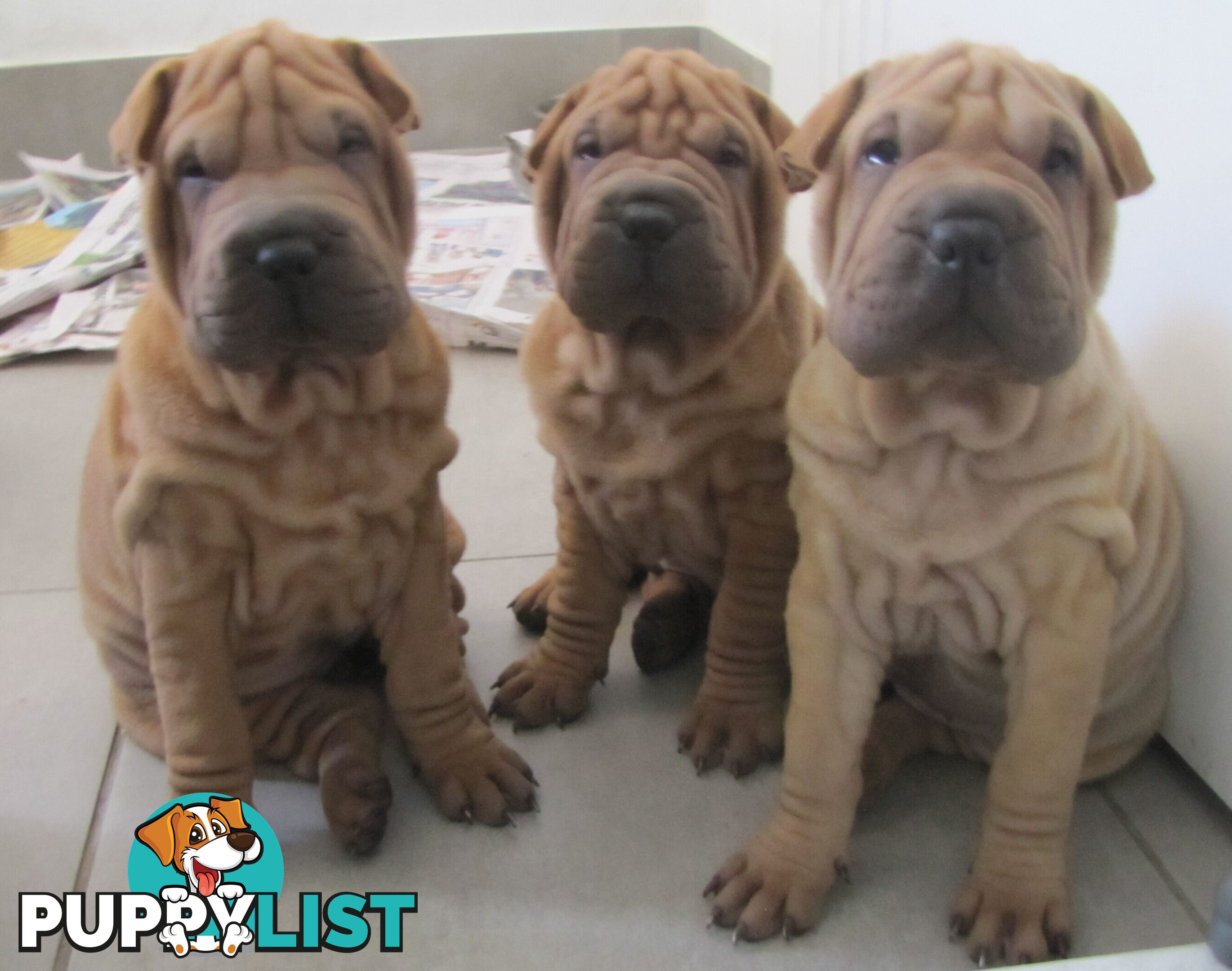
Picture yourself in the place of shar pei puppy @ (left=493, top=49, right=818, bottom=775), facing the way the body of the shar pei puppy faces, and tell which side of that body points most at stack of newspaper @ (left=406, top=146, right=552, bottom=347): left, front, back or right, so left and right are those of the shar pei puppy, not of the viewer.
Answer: back

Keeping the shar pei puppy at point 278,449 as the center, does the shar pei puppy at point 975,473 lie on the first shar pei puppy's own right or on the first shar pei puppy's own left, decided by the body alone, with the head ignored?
on the first shar pei puppy's own left

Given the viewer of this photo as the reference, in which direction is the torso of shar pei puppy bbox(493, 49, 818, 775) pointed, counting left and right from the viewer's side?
facing the viewer

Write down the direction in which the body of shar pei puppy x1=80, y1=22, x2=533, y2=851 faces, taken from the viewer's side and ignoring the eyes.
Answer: toward the camera

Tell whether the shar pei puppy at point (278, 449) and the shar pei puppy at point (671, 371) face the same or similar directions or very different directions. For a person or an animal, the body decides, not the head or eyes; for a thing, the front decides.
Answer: same or similar directions

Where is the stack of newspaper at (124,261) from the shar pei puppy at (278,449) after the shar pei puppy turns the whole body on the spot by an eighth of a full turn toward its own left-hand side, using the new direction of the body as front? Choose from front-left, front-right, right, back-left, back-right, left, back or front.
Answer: back-left

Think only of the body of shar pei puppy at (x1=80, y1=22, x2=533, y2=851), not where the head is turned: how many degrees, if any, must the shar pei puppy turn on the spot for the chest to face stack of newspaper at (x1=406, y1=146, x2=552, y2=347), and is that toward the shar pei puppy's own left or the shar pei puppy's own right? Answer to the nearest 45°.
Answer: approximately 180°

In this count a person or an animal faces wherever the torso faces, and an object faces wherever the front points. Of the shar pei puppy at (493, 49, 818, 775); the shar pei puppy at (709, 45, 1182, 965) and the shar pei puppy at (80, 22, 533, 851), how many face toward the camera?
3

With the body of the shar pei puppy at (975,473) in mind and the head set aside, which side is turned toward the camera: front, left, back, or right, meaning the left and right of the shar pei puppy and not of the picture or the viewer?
front

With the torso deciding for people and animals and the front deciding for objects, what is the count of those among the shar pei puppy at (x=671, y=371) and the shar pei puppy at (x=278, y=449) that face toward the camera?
2
